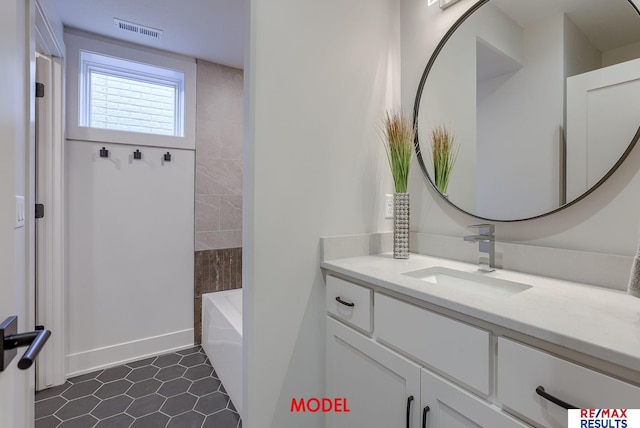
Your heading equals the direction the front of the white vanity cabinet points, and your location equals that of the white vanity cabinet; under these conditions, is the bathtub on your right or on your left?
on your right

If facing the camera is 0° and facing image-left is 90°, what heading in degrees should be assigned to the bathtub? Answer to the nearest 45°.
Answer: approximately 45°

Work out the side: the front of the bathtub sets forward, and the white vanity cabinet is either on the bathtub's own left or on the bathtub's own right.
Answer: on the bathtub's own left

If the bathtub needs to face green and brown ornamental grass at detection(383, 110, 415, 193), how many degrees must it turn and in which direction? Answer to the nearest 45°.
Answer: approximately 90° to its left

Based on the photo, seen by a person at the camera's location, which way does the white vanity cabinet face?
facing the viewer and to the left of the viewer

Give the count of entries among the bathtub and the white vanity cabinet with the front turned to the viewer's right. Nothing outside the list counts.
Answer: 0

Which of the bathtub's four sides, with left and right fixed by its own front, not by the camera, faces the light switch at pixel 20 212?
front
